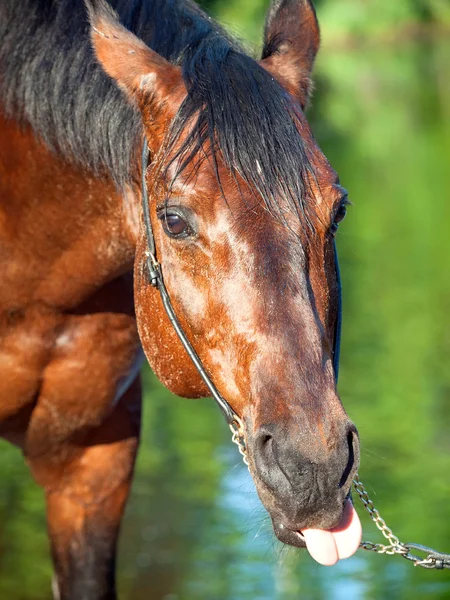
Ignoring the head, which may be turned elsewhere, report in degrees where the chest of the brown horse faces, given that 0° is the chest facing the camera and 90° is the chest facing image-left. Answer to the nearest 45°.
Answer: approximately 315°
